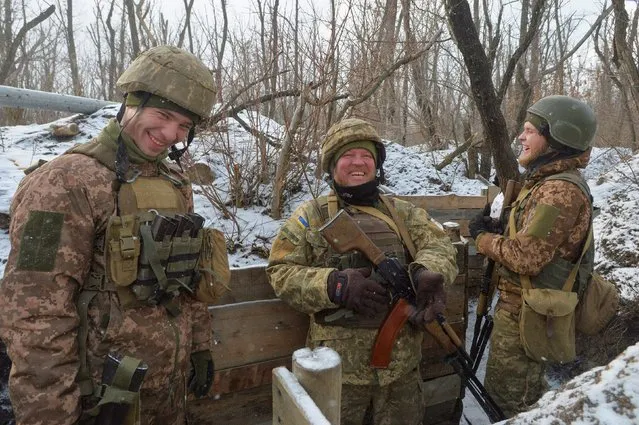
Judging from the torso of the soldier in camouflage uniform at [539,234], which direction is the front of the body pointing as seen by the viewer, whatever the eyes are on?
to the viewer's left

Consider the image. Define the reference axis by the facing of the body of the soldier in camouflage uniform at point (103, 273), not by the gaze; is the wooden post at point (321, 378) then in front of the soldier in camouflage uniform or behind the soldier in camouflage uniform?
in front

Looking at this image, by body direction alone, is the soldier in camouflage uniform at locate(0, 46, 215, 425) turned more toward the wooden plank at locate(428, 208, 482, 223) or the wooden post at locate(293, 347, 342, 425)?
the wooden post

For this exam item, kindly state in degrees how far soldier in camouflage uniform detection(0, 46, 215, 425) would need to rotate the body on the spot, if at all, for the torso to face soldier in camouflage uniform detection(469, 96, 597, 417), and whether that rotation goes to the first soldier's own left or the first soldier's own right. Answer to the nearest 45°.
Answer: approximately 45° to the first soldier's own left

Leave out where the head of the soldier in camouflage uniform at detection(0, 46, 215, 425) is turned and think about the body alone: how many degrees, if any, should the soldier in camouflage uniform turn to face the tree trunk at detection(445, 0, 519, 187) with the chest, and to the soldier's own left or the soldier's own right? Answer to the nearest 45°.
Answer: approximately 90° to the soldier's own left

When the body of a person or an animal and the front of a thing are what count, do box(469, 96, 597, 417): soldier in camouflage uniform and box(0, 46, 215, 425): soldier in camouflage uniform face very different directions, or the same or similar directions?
very different directions

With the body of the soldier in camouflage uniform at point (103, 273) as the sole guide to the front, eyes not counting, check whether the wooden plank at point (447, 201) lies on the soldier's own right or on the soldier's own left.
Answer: on the soldier's own left

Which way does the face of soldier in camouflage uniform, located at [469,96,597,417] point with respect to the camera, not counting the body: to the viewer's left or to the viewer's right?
to the viewer's left

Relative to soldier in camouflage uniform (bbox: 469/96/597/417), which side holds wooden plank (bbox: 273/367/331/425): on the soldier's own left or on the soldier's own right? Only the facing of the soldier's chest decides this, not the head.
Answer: on the soldier's own left

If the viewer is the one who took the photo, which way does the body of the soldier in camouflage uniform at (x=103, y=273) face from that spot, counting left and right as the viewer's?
facing the viewer and to the right of the viewer

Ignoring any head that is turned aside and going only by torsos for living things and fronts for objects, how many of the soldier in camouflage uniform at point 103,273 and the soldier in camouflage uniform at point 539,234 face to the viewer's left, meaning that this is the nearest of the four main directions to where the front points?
1
